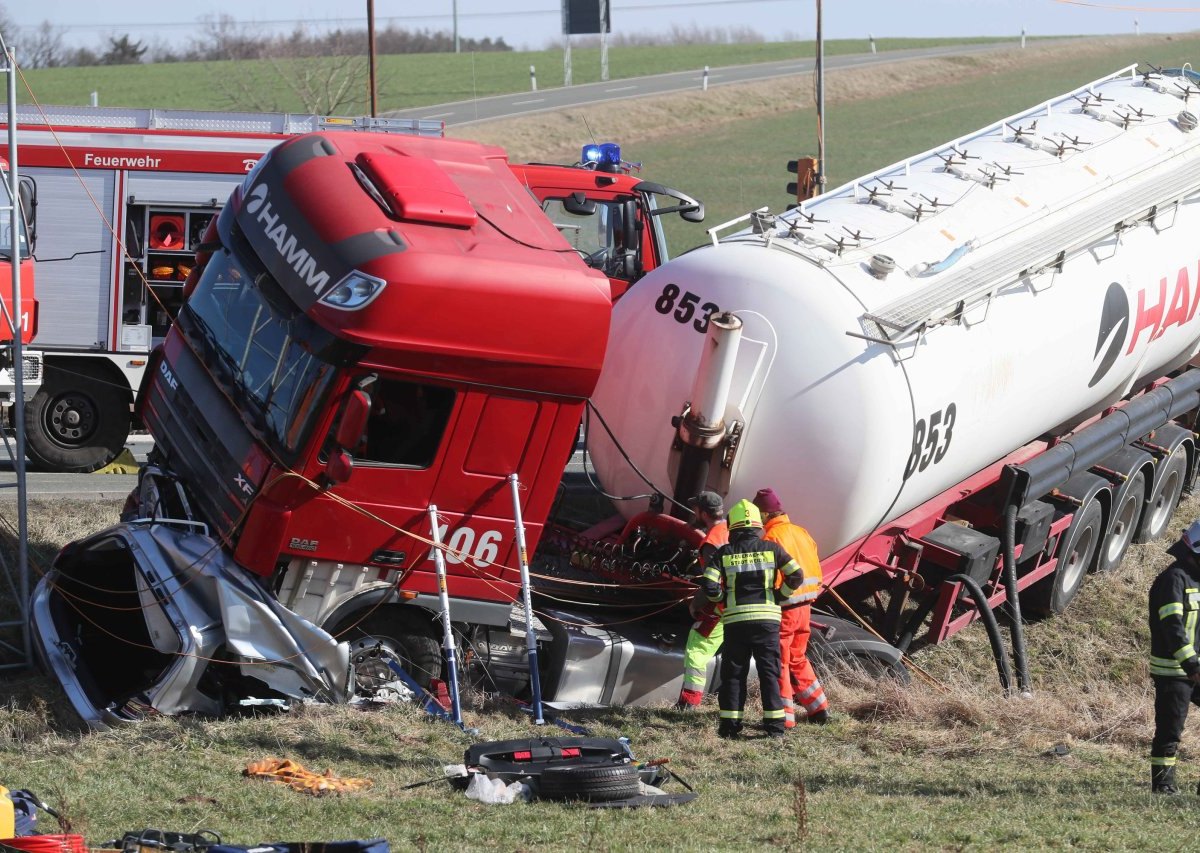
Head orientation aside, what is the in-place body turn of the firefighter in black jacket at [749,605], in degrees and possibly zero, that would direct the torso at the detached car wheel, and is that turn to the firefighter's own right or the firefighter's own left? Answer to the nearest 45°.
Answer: approximately 180°

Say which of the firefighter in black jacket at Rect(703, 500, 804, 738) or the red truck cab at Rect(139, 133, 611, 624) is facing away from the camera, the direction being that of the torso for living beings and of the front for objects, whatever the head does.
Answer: the firefighter in black jacket

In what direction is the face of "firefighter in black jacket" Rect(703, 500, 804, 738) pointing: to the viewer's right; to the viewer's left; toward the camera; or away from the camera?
away from the camera

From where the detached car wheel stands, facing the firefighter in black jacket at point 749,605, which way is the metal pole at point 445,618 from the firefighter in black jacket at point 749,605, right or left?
left

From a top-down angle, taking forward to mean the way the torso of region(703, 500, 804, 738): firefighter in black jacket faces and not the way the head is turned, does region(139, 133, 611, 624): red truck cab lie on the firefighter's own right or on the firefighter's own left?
on the firefighter's own left

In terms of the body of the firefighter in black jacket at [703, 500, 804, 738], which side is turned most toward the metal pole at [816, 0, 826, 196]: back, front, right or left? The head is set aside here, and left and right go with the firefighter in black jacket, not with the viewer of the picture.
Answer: front

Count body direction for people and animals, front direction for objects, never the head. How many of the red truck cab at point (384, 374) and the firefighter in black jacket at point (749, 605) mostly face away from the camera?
1

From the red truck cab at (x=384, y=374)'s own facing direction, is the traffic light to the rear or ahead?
to the rear

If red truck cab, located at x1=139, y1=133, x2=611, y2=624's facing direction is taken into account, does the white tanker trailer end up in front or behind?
behind

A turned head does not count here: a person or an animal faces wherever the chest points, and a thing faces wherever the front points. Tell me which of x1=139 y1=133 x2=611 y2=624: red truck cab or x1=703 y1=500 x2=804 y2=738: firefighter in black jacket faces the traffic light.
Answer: the firefighter in black jacket

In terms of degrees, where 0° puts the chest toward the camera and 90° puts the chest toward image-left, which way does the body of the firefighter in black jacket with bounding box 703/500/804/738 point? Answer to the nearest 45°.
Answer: approximately 180°

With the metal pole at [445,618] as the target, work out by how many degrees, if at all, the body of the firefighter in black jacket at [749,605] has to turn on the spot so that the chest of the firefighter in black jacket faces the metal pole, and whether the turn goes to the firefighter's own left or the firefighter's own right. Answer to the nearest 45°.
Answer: approximately 90° to the firefighter's own left
